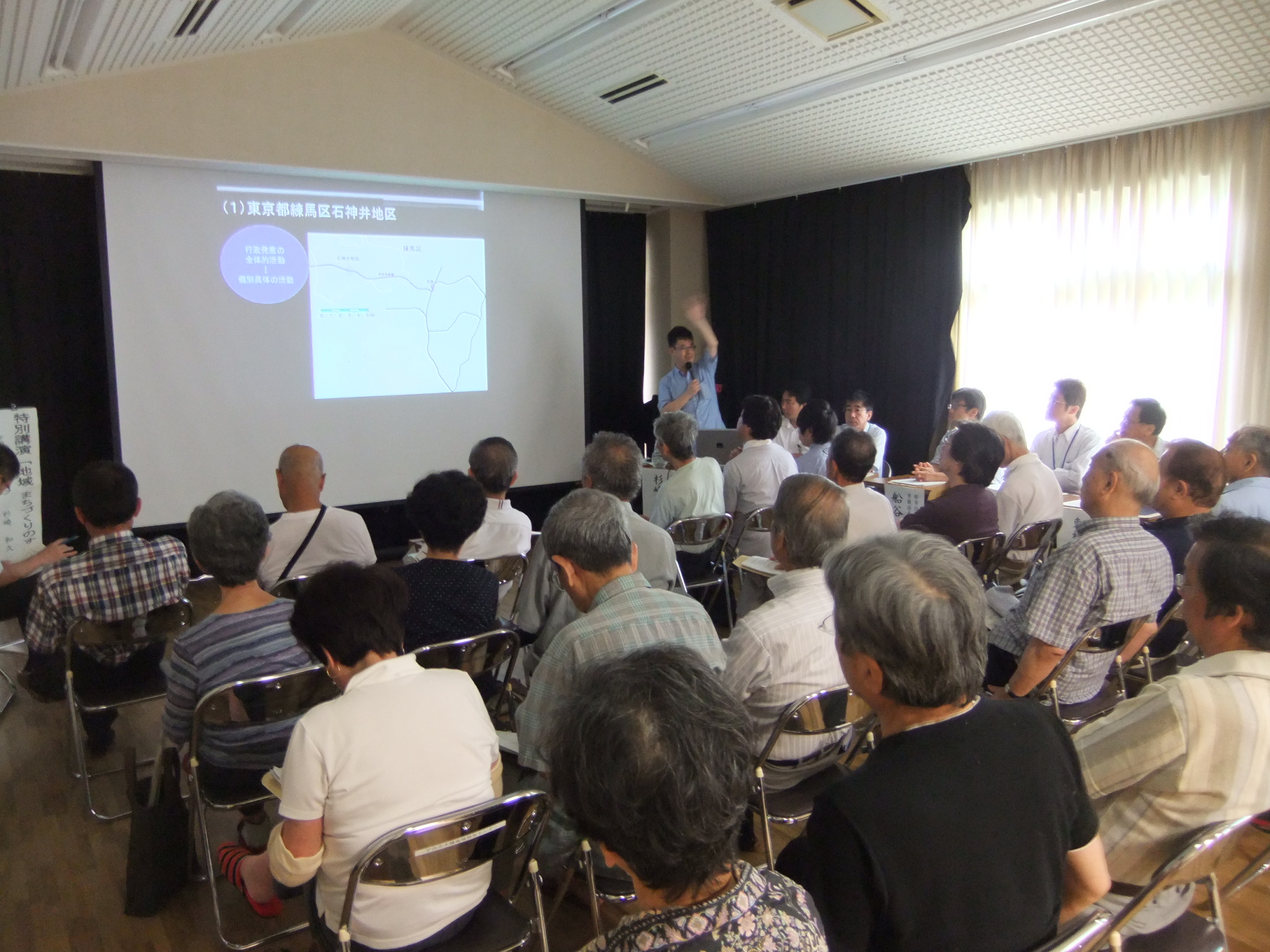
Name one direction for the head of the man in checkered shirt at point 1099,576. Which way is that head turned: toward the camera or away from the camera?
away from the camera

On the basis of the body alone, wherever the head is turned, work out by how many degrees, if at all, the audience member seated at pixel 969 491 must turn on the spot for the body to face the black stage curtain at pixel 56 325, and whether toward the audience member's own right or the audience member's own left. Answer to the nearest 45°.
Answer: approximately 45° to the audience member's own left

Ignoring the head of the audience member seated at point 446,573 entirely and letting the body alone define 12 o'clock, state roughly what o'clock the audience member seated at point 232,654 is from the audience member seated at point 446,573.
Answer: the audience member seated at point 232,654 is roughly at 8 o'clock from the audience member seated at point 446,573.

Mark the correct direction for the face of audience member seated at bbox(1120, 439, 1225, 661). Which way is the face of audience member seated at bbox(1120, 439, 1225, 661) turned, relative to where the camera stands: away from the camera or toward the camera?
away from the camera

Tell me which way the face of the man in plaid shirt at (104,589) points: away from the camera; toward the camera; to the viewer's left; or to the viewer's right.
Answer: away from the camera

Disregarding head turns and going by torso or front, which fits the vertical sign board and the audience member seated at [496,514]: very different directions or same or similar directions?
very different directions

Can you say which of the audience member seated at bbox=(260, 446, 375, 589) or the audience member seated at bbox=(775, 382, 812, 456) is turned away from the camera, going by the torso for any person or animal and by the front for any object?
the audience member seated at bbox=(260, 446, 375, 589)

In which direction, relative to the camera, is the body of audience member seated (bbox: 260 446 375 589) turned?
away from the camera

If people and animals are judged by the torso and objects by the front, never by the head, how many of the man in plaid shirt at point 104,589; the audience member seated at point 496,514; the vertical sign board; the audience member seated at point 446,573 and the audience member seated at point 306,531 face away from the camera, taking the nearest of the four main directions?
4

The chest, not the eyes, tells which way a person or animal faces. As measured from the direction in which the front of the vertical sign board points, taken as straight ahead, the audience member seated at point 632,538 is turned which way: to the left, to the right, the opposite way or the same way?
the opposite way

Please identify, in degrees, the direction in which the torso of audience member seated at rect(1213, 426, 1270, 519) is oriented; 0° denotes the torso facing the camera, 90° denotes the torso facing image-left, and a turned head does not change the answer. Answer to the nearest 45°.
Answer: approximately 135°

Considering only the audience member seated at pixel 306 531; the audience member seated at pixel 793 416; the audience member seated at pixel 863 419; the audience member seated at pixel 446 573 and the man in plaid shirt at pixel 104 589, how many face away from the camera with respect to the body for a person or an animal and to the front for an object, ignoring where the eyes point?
3

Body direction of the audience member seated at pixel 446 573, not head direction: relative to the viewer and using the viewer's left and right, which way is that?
facing away from the viewer

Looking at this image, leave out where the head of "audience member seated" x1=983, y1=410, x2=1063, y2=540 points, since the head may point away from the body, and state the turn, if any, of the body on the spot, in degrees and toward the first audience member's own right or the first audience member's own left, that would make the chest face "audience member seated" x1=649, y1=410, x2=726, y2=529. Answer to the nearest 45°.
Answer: approximately 45° to the first audience member's own left

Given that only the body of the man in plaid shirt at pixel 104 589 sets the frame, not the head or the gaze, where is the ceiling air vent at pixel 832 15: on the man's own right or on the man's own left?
on the man's own right

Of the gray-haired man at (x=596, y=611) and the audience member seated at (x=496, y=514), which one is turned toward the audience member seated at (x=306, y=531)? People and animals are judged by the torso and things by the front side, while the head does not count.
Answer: the gray-haired man

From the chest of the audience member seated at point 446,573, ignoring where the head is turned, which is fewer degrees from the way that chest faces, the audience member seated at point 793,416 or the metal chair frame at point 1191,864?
the audience member seated
